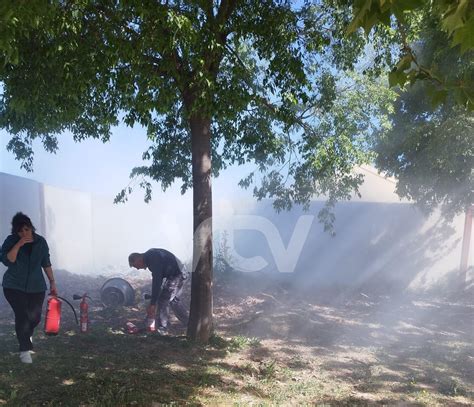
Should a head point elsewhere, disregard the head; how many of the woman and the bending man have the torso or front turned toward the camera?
1

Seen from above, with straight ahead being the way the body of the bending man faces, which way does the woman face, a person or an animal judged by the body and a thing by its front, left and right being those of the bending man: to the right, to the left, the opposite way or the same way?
to the left

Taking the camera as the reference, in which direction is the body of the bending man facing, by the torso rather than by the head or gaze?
to the viewer's left

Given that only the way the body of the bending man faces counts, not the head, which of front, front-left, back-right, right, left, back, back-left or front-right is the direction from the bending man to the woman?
front-left

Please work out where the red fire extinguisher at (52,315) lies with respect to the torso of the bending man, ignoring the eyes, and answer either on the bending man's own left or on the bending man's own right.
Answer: on the bending man's own left

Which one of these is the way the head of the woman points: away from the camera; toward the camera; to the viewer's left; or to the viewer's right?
toward the camera

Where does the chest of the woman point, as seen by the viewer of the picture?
toward the camera
